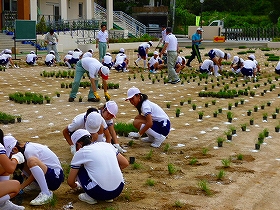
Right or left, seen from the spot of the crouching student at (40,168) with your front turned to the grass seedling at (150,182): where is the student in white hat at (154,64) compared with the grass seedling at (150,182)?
left

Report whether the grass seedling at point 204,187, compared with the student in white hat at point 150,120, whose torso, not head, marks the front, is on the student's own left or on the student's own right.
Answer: on the student's own left

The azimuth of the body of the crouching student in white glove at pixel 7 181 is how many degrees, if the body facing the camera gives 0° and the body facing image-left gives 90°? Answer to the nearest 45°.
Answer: approximately 270°

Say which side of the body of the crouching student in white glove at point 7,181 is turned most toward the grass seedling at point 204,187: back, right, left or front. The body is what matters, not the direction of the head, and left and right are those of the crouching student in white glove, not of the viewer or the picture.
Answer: front

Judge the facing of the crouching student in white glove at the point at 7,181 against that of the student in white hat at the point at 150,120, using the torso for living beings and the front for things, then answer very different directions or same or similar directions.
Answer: very different directions

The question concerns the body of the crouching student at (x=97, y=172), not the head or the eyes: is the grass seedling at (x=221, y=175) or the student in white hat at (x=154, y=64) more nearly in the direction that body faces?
the student in white hat

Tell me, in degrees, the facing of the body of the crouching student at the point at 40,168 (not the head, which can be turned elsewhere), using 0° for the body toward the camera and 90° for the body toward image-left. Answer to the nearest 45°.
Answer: approximately 90°

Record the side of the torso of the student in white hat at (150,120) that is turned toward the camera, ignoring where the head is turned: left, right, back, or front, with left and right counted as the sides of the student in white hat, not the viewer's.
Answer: left

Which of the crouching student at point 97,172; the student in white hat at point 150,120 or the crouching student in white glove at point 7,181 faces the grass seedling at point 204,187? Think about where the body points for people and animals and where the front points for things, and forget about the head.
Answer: the crouching student in white glove at point 7,181

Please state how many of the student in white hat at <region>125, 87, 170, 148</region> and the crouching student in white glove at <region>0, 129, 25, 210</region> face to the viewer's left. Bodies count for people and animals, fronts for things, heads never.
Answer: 1

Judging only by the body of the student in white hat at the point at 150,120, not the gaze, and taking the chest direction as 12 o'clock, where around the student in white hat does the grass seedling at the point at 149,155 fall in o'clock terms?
The grass seedling is roughly at 9 o'clock from the student in white hat.

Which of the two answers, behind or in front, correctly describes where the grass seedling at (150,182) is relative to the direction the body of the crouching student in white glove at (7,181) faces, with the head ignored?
in front

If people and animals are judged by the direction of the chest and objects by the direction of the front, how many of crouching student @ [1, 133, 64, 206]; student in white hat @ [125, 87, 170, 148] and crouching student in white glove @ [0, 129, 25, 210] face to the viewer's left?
2

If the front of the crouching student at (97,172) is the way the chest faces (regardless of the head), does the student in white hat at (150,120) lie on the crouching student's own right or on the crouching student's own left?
on the crouching student's own right
